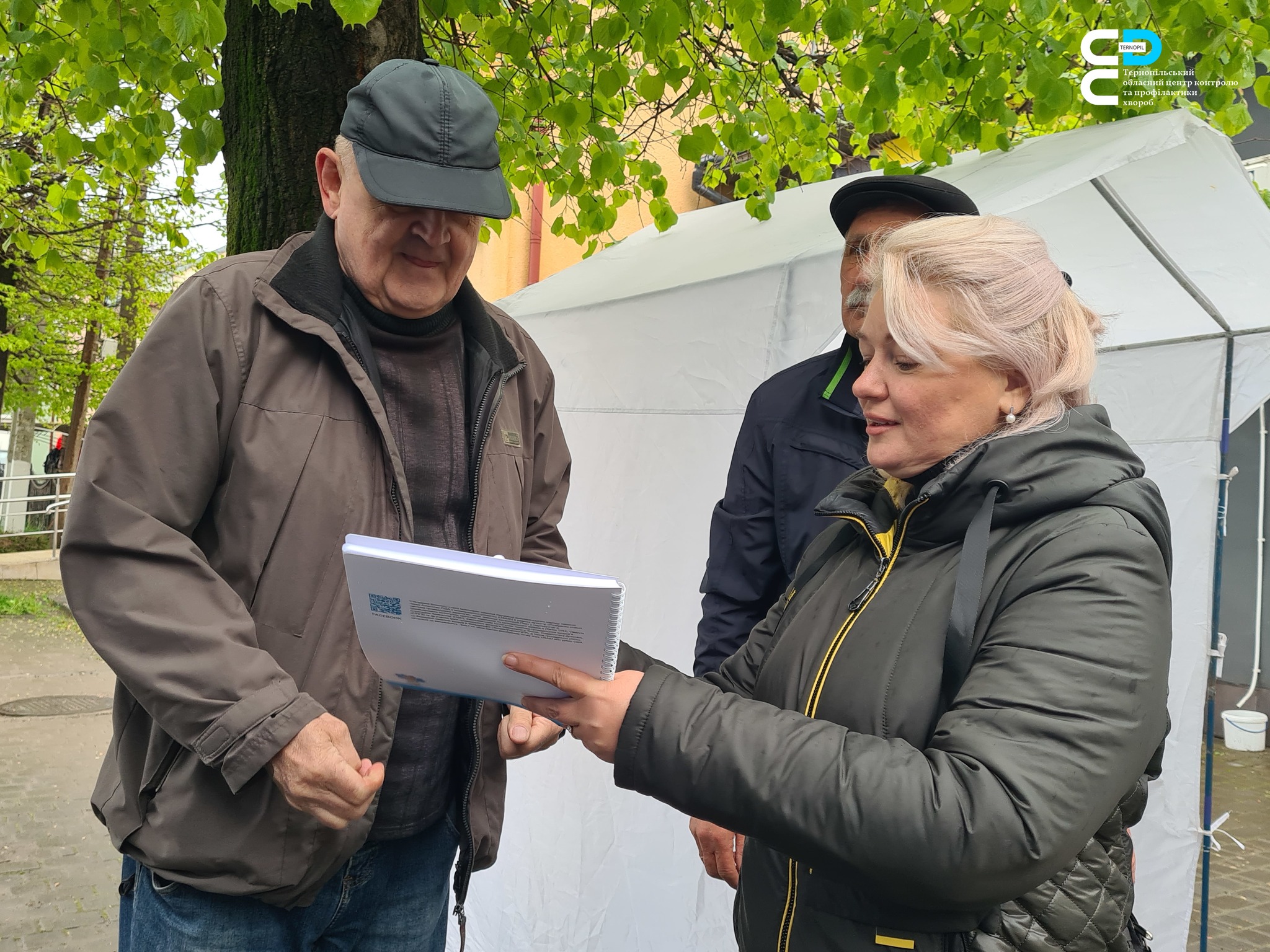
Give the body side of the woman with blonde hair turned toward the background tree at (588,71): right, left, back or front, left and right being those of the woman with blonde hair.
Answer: right

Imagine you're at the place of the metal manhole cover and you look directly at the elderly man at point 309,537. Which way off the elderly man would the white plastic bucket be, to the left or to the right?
left

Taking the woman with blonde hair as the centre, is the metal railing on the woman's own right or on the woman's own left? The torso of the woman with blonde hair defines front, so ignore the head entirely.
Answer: on the woman's own right

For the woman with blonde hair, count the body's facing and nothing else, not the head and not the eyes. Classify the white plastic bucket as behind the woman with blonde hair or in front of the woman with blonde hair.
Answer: behind

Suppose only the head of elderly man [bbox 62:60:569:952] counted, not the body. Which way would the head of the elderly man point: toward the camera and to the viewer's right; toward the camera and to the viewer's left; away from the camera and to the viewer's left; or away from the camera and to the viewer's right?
toward the camera and to the viewer's right

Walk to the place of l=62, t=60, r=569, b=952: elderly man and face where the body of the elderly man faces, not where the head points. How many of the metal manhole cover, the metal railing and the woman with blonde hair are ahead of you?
1

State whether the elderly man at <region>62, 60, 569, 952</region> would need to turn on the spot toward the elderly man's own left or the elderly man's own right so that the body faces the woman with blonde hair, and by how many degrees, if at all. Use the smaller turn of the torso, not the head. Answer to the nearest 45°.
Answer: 0° — they already face them

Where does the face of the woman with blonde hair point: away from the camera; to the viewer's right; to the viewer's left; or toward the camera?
to the viewer's left

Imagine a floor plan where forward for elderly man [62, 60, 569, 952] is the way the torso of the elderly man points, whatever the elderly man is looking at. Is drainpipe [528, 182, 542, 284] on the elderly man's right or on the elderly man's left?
on the elderly man's left
